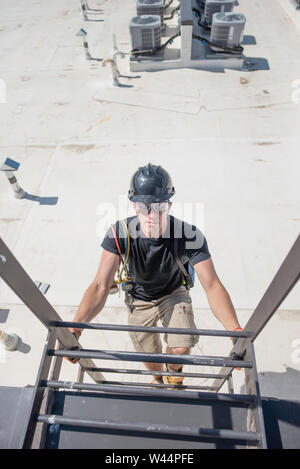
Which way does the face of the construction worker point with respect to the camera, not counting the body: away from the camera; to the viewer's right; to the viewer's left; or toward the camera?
toward the camera

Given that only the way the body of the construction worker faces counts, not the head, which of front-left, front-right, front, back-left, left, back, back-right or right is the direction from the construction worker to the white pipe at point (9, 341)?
back-right

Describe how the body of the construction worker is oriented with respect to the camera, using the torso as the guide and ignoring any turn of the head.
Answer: toward the camera

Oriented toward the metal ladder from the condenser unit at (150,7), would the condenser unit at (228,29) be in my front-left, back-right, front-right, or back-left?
front-left
